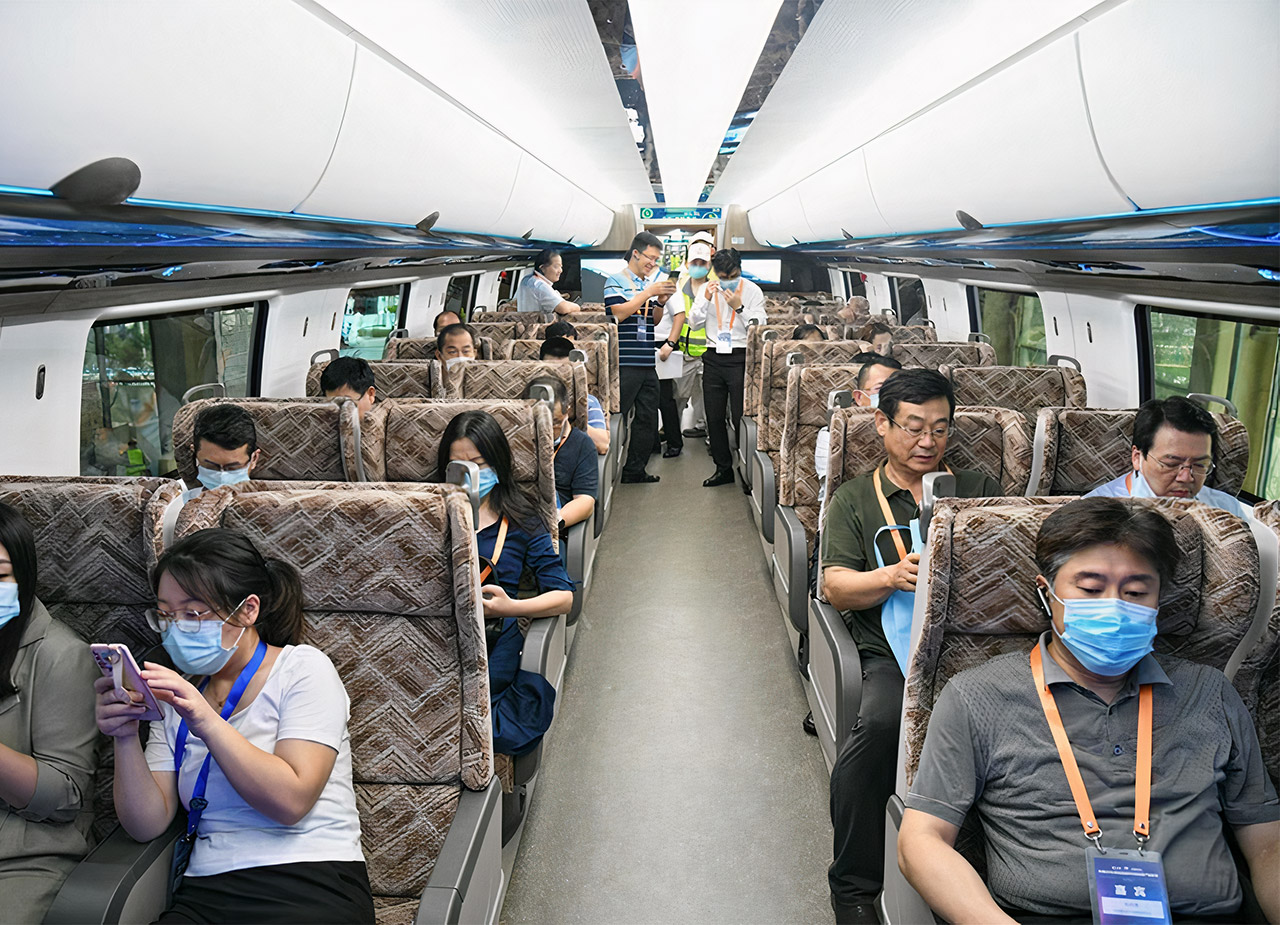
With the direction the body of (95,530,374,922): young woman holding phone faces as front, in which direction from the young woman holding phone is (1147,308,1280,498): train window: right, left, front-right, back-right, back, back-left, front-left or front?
back-left

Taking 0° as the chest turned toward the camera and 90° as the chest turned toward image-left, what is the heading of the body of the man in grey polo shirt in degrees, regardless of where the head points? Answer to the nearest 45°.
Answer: approximately 0°

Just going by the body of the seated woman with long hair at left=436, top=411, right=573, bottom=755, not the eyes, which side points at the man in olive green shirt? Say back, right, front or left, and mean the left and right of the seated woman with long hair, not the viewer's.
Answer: left

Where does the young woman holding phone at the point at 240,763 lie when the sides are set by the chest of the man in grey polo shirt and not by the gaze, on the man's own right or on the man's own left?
on the man's own right

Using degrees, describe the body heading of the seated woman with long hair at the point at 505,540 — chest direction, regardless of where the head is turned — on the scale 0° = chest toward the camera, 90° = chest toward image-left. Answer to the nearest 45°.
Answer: approximately 45°

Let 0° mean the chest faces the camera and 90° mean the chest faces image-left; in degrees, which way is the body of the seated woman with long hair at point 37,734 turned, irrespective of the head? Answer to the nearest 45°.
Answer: approximately 45°

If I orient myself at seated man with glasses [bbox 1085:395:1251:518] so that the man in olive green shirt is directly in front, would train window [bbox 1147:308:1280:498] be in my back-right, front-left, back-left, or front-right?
back-right

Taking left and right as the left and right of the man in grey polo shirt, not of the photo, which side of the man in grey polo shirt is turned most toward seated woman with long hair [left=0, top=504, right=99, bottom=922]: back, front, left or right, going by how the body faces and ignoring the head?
right

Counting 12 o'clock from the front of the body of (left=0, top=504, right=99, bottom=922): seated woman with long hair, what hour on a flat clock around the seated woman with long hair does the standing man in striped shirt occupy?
The standing man in striped shirt is roughly at 6 o'clock from the seated woman with long hair.

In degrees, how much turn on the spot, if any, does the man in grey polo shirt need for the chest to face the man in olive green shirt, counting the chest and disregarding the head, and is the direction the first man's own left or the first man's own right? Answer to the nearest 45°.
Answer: approximately 135° to the first man's own right

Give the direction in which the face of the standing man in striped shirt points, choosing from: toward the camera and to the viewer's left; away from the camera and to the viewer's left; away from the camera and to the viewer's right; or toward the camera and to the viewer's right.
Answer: toward the camera and to the viewer's right
